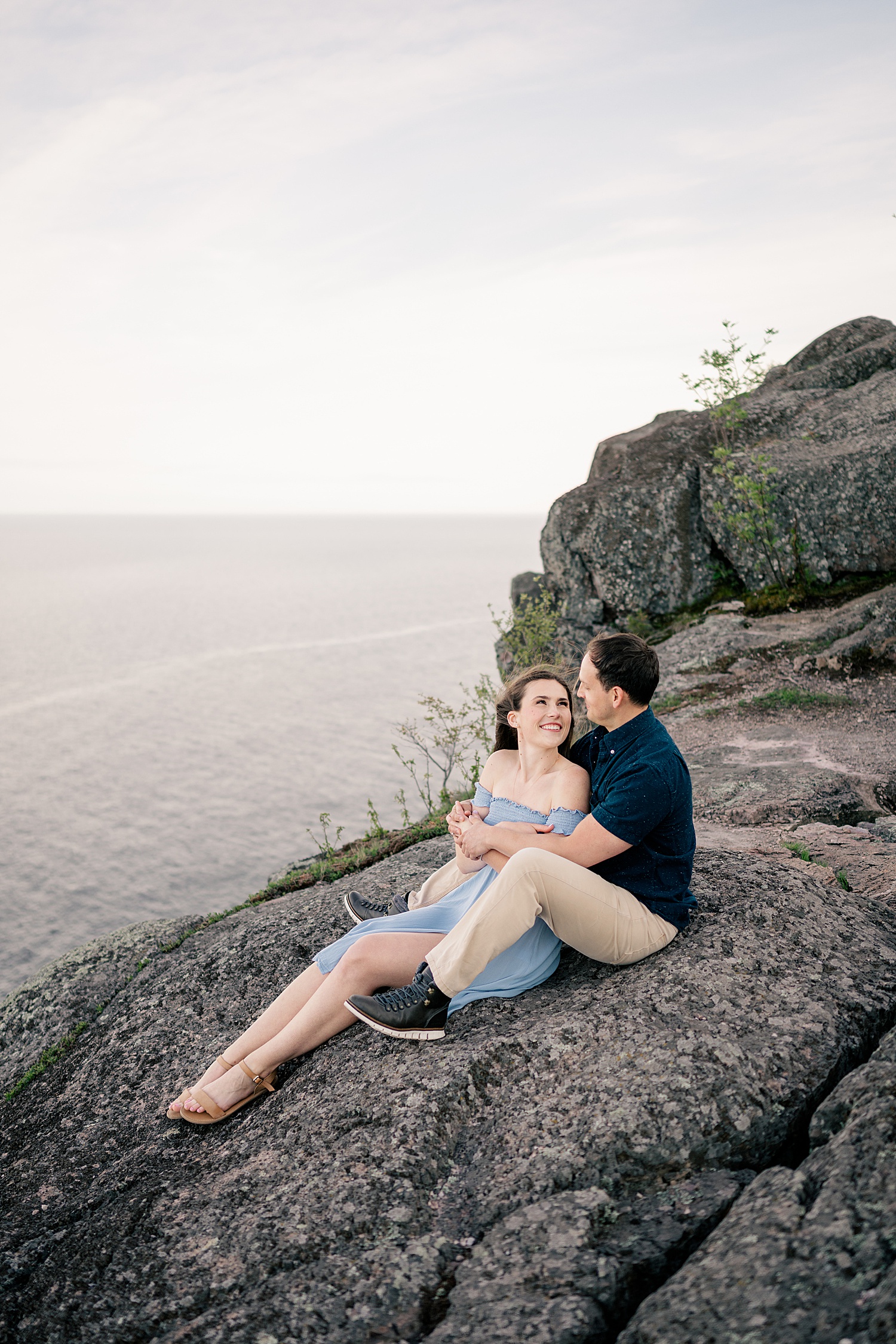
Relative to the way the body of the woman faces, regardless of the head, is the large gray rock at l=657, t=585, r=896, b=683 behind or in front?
behind

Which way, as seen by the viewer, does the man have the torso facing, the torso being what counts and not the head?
to the viewer's left

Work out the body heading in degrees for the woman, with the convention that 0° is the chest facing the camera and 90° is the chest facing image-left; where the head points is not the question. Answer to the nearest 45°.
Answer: approximately 45°

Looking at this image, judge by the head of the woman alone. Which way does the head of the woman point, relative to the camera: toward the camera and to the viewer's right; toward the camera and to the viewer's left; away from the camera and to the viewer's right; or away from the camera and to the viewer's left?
toward the camera and to the viewer's right

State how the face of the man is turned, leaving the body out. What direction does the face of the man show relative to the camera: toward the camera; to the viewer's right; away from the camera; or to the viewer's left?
to the viewer's left

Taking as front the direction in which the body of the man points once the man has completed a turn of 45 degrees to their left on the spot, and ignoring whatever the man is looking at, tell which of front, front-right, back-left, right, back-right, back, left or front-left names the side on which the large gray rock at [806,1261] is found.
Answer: front-left

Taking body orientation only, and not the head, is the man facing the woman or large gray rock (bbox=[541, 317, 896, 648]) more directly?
the woman

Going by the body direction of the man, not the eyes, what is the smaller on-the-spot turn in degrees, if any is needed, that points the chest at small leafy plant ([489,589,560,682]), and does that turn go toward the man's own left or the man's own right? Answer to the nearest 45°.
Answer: approximately 90° to the man's own right
